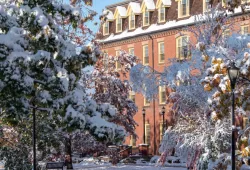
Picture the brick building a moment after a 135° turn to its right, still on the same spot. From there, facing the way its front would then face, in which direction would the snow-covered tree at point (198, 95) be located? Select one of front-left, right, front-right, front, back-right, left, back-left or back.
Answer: back

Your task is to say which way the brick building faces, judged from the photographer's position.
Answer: facing the viewer and to the left of the viewer

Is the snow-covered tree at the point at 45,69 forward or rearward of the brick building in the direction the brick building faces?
forward
